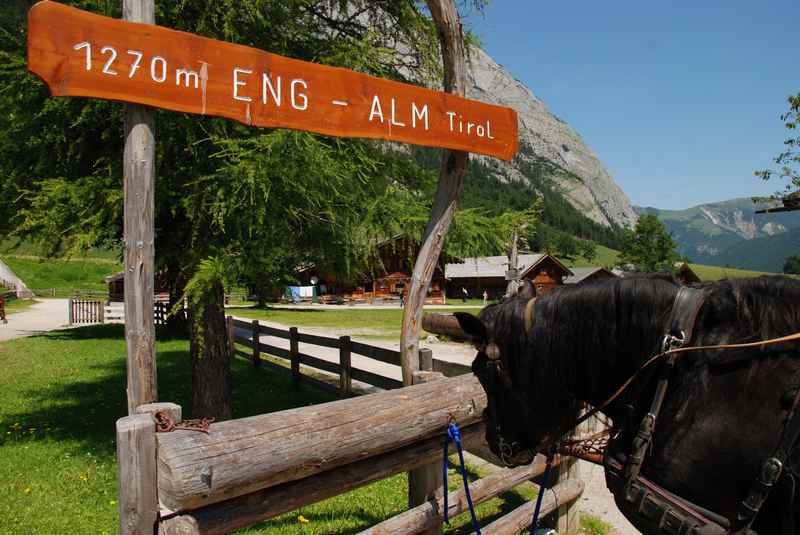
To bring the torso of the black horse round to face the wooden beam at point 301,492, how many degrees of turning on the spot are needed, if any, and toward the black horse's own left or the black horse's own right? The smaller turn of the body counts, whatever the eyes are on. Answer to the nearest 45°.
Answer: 0° — it already faces it

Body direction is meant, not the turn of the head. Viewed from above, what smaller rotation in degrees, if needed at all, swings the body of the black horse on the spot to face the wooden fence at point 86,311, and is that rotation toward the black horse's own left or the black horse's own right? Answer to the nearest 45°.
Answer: approximately 45° to the black horse's own right

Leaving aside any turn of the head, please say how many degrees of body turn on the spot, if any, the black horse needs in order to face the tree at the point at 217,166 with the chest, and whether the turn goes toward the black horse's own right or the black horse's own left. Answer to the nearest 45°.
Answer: approximately 45° to the black horse's own right

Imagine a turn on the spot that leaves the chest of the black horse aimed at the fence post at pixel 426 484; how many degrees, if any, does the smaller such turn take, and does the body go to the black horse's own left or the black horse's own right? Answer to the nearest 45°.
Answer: approximately 45° to the black horse's own right

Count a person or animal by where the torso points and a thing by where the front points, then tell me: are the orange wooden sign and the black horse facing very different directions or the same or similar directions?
very different directions

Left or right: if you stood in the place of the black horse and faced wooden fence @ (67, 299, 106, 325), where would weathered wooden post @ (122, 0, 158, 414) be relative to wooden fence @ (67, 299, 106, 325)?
left

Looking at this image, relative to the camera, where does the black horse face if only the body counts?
to the viewer's left

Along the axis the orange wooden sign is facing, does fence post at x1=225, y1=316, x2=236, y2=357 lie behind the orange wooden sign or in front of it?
behind

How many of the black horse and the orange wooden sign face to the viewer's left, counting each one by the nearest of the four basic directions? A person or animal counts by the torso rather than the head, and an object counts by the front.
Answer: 1
